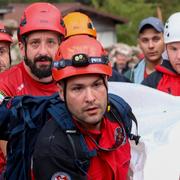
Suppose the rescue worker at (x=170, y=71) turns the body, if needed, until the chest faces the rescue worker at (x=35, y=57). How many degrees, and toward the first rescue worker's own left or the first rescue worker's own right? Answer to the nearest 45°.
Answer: approximately 90° to the first rescue worker's own right

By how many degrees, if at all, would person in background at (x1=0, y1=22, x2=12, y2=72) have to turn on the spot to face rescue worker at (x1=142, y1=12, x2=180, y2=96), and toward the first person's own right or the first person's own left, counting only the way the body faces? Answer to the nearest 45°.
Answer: approximately 90° to the first person's own left

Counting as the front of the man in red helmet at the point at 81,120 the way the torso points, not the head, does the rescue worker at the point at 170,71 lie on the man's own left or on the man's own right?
on the man's own left

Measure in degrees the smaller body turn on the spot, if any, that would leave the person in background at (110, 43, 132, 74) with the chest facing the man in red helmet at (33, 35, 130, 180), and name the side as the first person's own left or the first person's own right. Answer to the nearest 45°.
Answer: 0° — they already face them

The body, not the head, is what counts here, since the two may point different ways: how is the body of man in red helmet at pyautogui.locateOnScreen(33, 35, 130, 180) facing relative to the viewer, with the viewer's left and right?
facing the viewer and to the right of the viewer

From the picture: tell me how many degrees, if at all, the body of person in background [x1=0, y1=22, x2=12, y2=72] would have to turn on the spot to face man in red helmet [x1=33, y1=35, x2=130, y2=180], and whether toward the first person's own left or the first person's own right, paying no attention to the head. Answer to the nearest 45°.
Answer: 0° — they already face them

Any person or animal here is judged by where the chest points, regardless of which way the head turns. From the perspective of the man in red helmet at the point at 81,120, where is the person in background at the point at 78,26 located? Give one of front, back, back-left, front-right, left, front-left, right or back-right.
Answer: back-left
